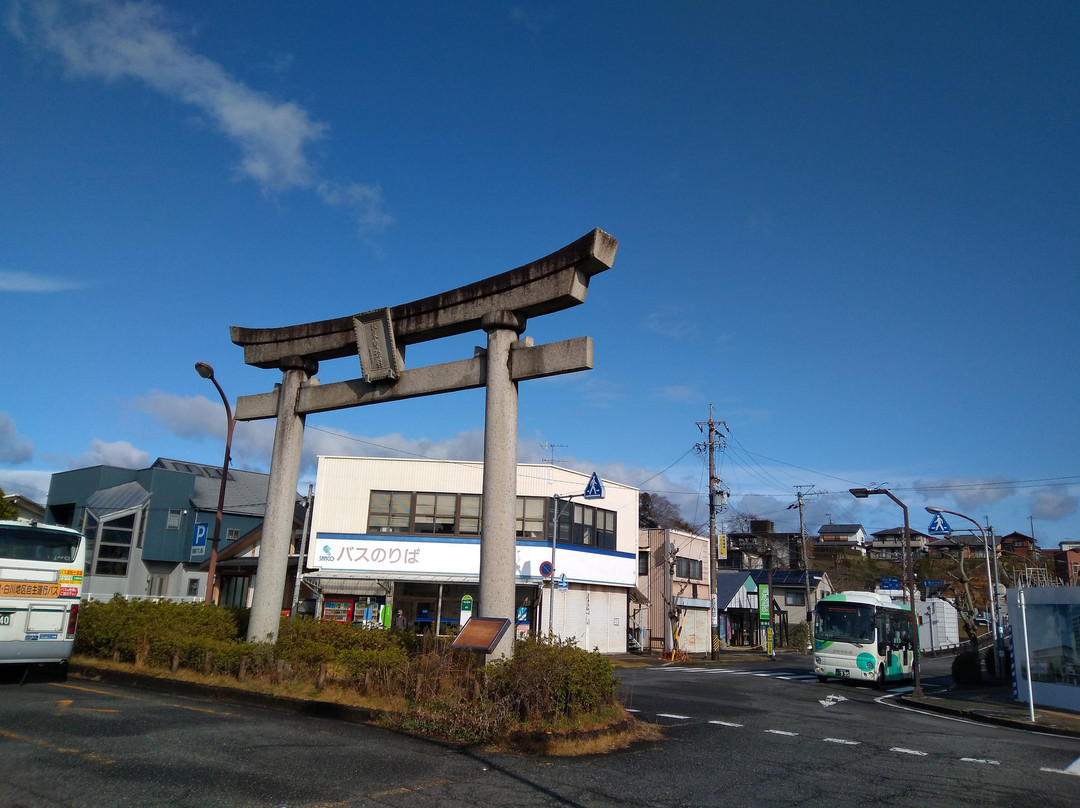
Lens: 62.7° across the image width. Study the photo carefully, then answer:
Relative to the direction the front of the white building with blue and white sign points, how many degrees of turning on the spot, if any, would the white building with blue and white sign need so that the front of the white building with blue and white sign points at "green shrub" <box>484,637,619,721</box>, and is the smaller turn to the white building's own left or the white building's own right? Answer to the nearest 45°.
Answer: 0° — it already faces it

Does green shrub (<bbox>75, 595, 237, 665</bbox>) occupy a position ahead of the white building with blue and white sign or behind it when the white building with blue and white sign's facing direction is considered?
ahead

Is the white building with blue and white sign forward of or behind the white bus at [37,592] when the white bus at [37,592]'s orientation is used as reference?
forward

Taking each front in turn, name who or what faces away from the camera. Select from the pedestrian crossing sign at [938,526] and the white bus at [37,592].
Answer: the white bus

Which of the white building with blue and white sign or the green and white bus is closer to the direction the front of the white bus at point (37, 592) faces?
the white building with blue and white sign

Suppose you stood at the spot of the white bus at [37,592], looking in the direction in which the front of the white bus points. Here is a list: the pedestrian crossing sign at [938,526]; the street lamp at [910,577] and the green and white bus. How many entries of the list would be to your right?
3

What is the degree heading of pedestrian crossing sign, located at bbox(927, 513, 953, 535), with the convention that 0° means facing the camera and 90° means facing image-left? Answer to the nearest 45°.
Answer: approximately 0°

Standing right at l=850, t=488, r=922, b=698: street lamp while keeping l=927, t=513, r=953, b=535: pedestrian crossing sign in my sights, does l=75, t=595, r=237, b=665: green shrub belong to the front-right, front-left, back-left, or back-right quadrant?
back-left

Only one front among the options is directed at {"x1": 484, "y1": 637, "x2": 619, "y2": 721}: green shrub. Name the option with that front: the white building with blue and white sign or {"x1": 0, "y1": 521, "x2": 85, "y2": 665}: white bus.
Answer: the white building with blue and white sign

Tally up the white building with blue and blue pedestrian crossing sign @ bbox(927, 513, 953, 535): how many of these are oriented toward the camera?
2

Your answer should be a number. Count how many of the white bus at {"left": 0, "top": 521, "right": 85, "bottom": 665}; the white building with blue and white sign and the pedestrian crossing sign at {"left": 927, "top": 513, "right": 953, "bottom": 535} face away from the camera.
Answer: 1

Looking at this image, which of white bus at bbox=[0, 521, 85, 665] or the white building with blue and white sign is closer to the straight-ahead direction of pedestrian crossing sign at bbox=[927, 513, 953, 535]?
the white bus

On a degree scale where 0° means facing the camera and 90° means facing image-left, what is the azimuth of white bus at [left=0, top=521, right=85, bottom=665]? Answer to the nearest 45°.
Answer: approximately 180°
